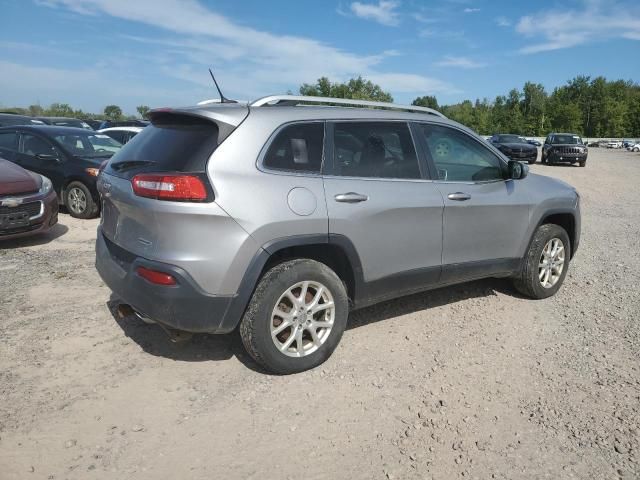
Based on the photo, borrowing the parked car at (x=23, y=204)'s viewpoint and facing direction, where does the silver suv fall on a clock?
The silver suv is roughly at 1 o'clock from the parked car.

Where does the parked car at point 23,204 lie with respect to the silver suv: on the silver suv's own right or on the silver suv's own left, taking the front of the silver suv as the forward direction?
on the silver suv's own left

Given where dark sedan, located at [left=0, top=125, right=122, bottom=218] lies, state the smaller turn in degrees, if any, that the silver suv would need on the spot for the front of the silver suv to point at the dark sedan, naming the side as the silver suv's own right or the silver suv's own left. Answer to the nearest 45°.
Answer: approximately 90° to the silver suv's own left

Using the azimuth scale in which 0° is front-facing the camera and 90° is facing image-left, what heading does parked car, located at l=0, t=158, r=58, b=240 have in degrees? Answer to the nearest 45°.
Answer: approximately 315°

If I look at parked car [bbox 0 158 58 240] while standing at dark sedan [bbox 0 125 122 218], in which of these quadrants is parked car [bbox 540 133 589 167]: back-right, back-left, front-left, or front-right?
back-left

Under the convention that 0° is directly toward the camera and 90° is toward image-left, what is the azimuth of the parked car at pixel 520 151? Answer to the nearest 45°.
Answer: approximately 315°

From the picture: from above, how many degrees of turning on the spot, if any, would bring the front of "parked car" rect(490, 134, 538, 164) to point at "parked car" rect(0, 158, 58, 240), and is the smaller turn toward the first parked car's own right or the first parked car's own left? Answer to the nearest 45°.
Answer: approximately 45° to the first parked car's own right

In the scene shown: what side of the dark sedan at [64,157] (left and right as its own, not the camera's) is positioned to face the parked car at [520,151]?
left

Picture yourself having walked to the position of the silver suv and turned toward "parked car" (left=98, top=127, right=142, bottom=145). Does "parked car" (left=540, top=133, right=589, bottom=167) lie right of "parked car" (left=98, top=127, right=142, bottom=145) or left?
right

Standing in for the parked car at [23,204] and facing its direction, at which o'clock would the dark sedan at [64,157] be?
The dark sedan is roughly at 8 o'clock from the parked car.

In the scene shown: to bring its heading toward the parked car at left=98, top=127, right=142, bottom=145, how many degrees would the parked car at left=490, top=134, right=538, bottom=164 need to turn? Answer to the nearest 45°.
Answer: approximately 90° to its right
